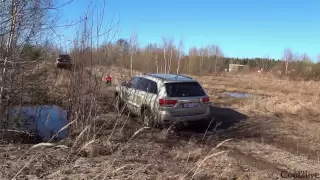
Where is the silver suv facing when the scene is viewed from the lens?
facing away from the viewer and to the left of the viewer
